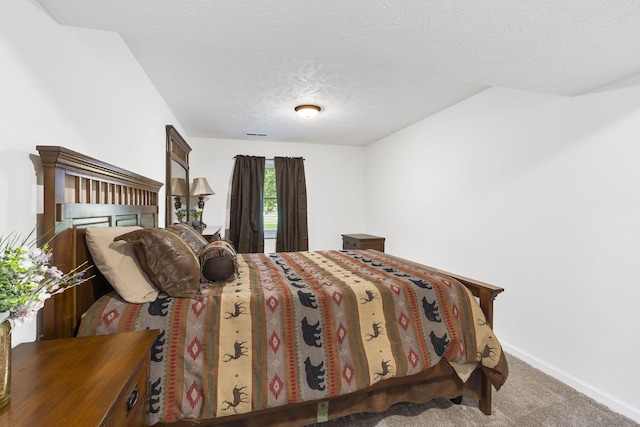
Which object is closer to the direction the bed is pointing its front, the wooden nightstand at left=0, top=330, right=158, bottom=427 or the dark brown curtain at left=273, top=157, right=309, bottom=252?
the dark brown curtain

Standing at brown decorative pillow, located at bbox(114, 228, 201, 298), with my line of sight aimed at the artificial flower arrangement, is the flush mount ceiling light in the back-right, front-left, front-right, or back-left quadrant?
back-left

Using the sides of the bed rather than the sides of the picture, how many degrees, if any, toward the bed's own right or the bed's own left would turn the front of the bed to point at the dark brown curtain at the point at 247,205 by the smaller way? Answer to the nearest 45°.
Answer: approximately 90° to the bed's own left

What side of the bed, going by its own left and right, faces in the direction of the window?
left

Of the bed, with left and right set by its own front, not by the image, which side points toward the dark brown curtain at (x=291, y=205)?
left

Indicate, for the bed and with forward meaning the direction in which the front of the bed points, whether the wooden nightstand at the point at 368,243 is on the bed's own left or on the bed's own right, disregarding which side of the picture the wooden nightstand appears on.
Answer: on the bed's own left

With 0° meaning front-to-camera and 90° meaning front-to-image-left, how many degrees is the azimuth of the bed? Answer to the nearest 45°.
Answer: approximately 270°
